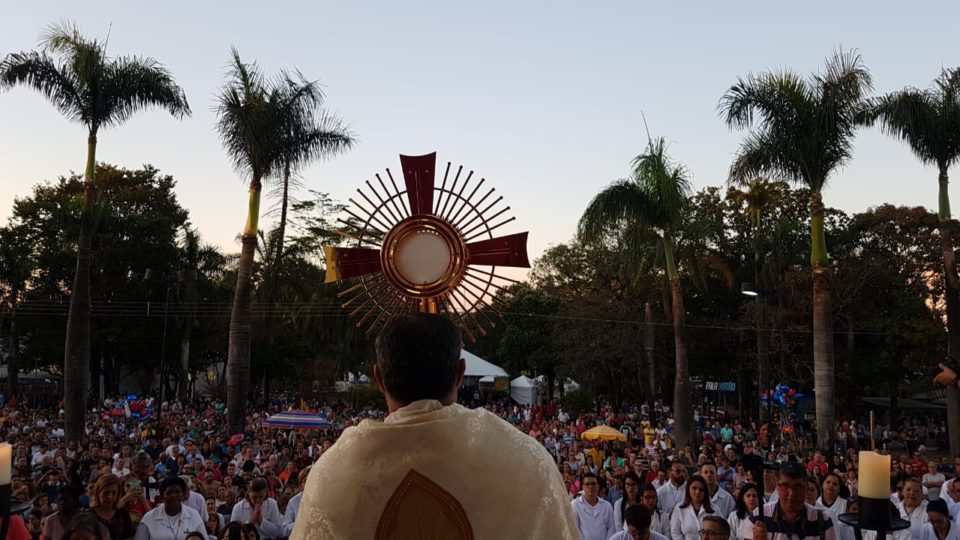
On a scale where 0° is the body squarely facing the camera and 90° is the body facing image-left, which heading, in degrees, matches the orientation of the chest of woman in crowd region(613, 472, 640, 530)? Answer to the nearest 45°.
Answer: approximately 0°

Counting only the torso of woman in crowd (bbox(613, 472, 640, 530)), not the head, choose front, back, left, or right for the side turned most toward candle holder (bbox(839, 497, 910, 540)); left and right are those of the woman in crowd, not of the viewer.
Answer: front

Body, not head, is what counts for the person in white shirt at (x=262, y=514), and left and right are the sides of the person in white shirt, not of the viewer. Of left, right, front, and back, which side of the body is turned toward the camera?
front

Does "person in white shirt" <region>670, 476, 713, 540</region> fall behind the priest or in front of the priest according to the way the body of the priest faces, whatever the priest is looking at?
in front

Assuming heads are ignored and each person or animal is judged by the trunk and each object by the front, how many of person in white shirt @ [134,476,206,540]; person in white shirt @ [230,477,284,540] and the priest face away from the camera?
1

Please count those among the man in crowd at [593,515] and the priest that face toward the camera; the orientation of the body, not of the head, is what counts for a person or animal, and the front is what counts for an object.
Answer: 1

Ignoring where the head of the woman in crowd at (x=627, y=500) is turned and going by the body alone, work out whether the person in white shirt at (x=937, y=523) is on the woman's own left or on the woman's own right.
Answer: on the woman's own left

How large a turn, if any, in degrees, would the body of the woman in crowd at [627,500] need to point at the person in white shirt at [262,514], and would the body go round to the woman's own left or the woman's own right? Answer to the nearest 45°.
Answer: approximately 90° to the woman's own right

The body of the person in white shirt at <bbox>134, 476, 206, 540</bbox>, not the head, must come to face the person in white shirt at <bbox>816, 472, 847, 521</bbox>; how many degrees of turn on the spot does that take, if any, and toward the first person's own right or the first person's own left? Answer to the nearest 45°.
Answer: approximately 90° to the first person's own left

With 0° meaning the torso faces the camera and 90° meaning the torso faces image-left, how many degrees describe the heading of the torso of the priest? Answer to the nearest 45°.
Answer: approximately 180°

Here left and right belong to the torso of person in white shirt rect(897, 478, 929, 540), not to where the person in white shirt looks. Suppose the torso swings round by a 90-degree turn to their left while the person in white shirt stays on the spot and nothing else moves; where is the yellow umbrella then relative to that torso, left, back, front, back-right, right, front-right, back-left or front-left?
back

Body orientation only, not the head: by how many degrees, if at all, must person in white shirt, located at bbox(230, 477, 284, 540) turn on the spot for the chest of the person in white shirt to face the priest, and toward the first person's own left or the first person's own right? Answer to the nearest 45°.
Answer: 0° — they already face them

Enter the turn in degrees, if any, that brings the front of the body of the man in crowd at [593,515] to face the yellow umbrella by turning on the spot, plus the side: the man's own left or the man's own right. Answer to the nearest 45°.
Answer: approximately 180°

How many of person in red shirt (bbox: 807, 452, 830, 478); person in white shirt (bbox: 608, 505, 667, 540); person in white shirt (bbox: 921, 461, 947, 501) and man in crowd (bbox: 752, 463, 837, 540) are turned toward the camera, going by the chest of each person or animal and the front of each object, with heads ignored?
4

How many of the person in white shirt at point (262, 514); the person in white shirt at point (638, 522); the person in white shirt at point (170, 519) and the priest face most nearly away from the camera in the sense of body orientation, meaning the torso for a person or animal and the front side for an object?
1

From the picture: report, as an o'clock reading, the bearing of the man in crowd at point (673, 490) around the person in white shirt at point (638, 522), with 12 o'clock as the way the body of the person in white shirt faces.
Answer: The man in crowd is roughly at 6 o'clock from the person in white shirt.
